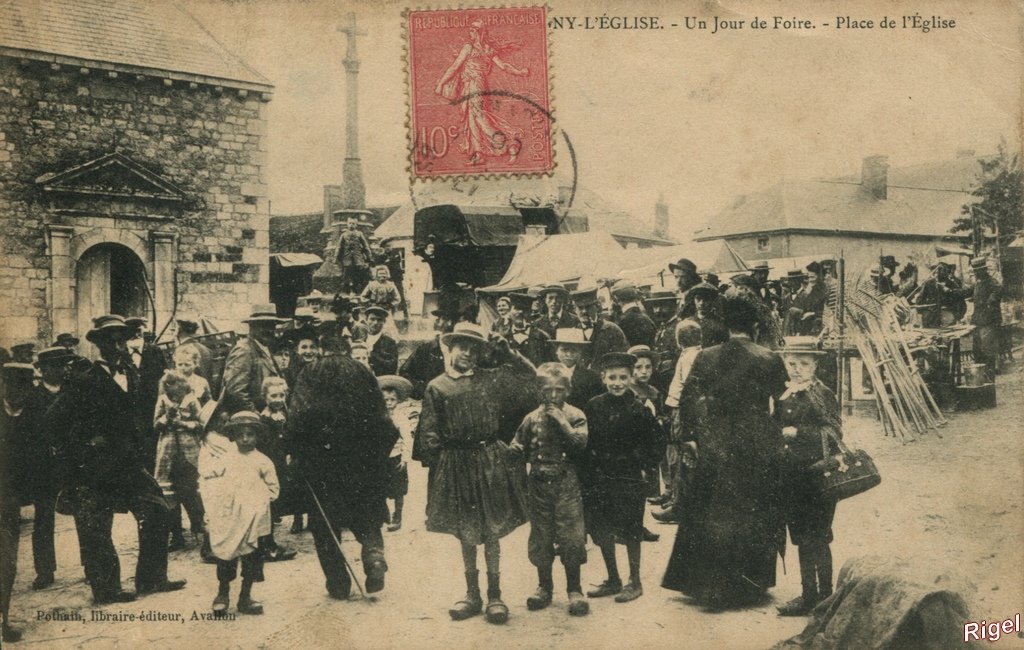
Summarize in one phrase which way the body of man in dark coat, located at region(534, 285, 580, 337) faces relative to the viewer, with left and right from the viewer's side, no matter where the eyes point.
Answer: facing the viewer

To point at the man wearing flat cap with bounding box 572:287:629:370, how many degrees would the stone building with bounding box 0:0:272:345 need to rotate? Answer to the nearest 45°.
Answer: approximately 45° to its left

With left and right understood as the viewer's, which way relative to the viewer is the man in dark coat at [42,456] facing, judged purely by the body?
facing to the right of the viewer

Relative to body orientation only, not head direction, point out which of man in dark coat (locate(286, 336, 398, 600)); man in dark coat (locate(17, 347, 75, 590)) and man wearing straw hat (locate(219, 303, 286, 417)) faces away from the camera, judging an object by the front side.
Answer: man in dark coat (locate(286, 336, 398, 600))

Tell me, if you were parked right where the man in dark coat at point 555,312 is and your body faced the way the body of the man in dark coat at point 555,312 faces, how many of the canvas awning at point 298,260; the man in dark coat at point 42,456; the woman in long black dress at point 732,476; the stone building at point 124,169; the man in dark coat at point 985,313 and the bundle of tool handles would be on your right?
3

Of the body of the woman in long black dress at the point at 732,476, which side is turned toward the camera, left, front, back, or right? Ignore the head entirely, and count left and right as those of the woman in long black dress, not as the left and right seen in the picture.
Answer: back

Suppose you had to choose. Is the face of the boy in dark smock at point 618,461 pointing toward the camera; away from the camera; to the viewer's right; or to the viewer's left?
toward the camera
